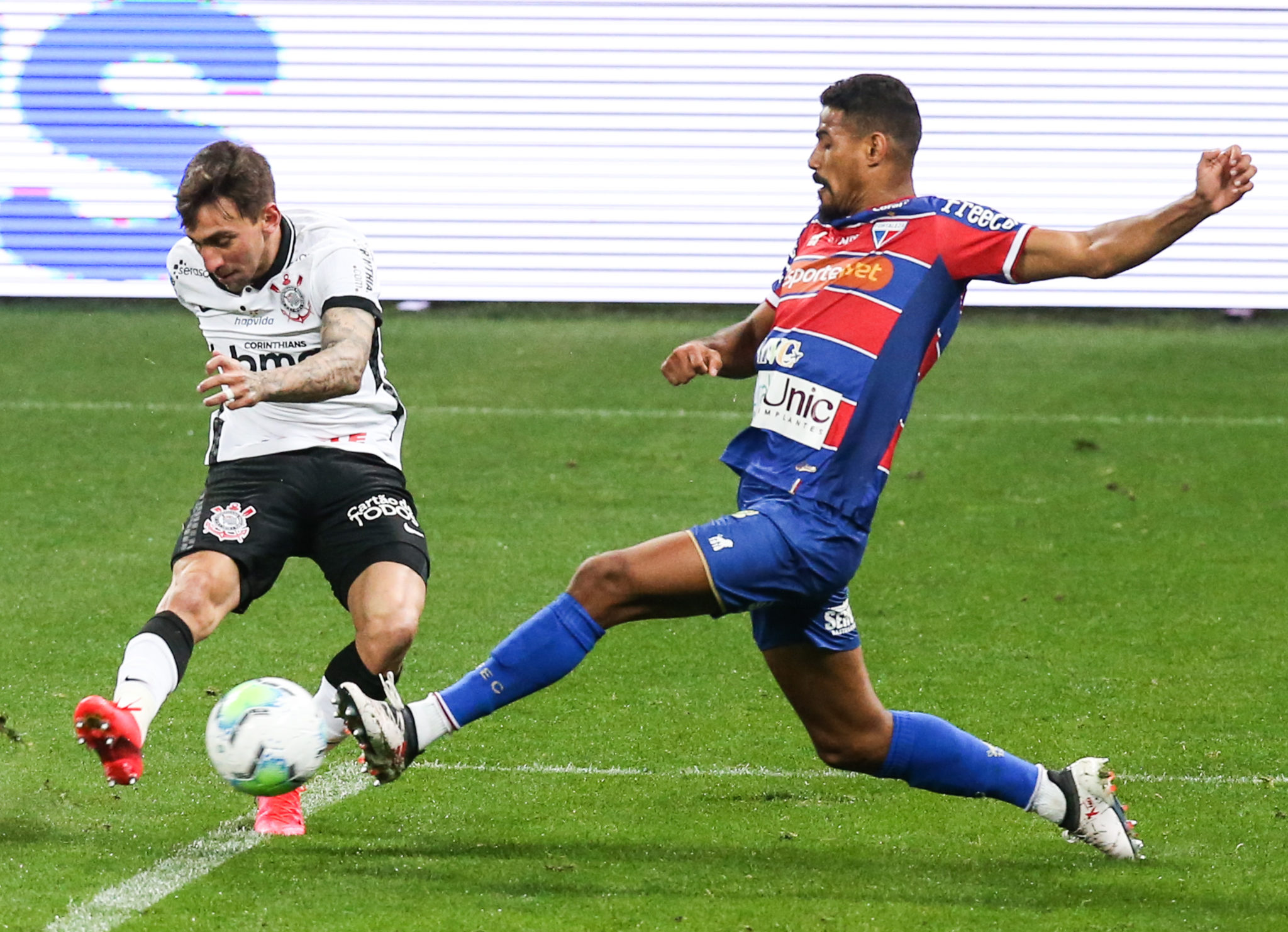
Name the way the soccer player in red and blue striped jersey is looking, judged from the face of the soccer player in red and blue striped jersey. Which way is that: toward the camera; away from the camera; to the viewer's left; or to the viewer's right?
to the viewer's left

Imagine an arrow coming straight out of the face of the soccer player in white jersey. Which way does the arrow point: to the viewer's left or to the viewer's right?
to the viewer's left

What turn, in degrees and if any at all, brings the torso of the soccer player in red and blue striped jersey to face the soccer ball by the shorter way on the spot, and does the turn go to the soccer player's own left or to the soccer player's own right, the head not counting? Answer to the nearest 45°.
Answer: approximately 45° to the soccer player's own right
